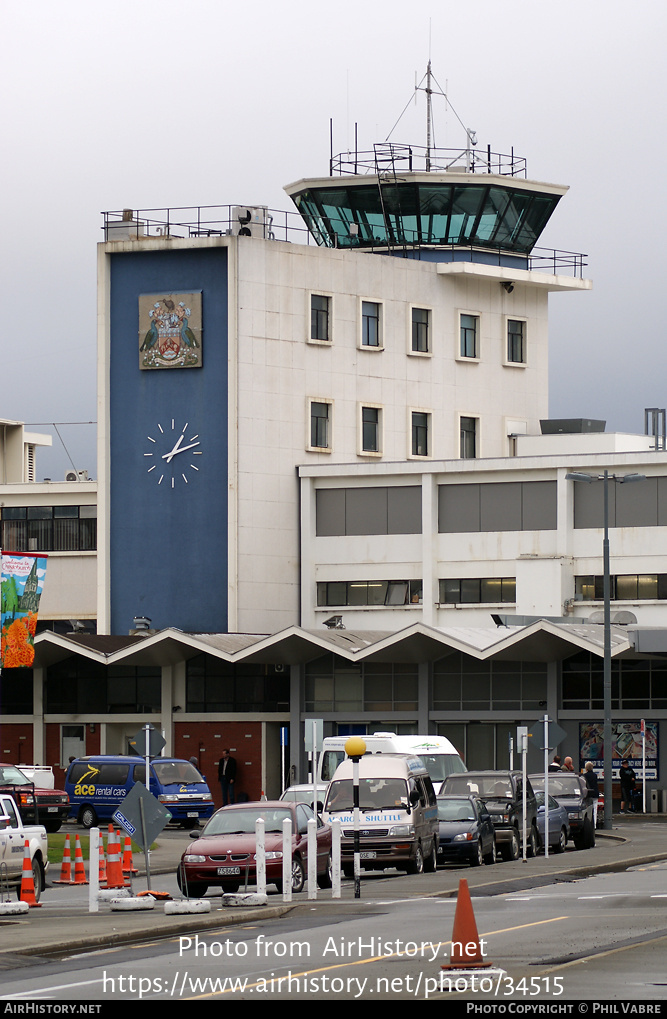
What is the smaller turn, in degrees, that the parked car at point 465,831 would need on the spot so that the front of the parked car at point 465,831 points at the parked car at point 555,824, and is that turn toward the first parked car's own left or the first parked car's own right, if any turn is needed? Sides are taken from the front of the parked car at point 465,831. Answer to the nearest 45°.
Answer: approximately 135° to the first parked car's own left

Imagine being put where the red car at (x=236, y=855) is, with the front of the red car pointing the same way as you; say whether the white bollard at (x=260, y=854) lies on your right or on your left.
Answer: on your left

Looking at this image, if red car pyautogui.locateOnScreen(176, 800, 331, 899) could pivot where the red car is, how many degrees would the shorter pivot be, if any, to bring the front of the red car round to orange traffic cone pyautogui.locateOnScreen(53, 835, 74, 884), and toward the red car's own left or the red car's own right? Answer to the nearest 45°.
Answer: approximately 90° to the red car's own right

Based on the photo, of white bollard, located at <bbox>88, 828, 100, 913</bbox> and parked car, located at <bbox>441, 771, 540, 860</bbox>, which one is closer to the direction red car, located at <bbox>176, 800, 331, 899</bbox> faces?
the white bollard

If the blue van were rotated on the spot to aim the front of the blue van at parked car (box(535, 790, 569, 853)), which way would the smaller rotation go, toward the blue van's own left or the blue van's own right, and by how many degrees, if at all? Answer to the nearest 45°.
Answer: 0° — it already faces it

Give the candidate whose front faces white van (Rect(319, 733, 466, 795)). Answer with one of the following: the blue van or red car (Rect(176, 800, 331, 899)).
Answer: the blue van

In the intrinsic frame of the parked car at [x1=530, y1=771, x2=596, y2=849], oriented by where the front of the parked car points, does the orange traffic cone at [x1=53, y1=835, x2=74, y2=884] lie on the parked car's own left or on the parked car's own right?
on the parked car's own right
